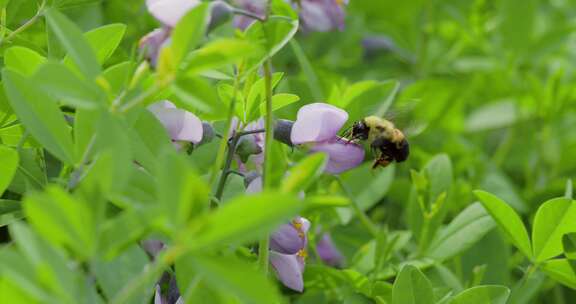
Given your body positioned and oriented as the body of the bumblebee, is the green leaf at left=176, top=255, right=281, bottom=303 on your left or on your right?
on your left

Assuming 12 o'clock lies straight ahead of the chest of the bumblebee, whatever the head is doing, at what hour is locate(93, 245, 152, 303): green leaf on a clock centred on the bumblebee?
The green leaf is roughly at 10 o'clock from the bumblebee.

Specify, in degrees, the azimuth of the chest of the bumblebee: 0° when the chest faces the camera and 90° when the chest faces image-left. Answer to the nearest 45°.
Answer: approximately 90°

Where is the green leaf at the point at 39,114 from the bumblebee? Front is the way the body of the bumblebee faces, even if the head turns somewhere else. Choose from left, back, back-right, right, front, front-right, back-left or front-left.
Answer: front-left
